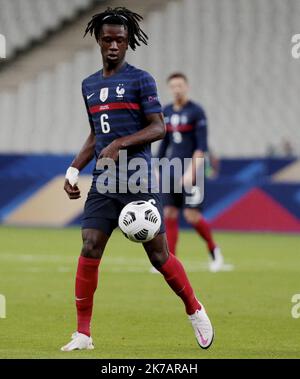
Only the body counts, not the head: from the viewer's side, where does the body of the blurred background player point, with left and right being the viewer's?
facing the viewer and to the left of the viewer

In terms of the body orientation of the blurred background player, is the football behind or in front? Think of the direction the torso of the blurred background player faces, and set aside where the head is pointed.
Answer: in front
